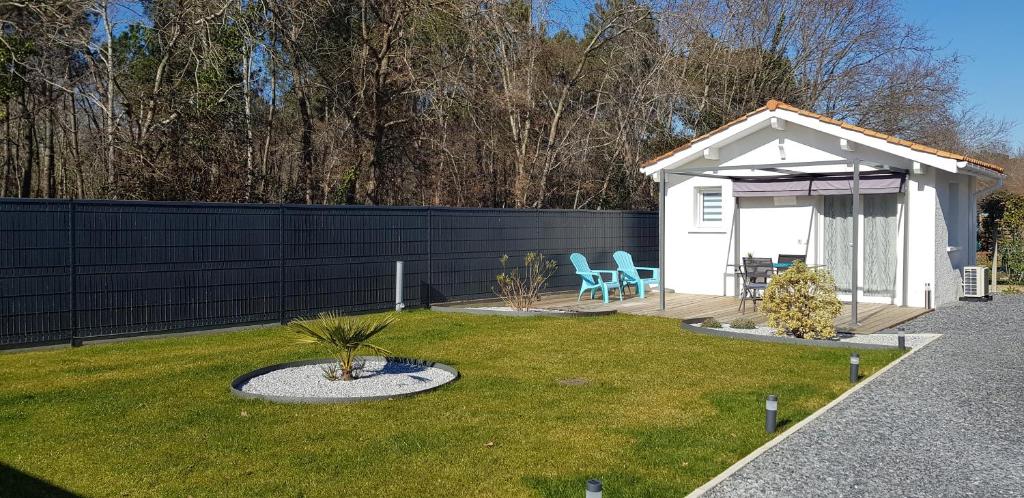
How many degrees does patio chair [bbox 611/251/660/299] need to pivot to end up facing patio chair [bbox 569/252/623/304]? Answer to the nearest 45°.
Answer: approximately 90° to its right

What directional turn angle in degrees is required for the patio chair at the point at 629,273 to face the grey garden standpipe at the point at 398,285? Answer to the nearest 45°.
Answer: approximately 90° to its right

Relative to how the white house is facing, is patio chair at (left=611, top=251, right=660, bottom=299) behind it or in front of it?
in front

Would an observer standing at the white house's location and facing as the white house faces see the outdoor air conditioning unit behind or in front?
behind

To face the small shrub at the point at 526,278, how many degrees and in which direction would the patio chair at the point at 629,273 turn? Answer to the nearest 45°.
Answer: approximately 135° to its right

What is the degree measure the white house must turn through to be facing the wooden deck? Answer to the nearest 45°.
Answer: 0° — it already faces it

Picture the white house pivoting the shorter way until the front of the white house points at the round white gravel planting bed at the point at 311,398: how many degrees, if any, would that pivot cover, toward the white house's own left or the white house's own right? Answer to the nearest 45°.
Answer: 0° — it already faces it

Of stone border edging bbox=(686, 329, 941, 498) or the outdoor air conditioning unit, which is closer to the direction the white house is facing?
the stone border edging

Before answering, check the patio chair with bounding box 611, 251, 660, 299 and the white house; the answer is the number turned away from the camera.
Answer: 0

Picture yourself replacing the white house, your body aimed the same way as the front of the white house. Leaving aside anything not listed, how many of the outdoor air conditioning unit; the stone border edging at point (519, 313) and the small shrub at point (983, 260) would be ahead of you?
1
